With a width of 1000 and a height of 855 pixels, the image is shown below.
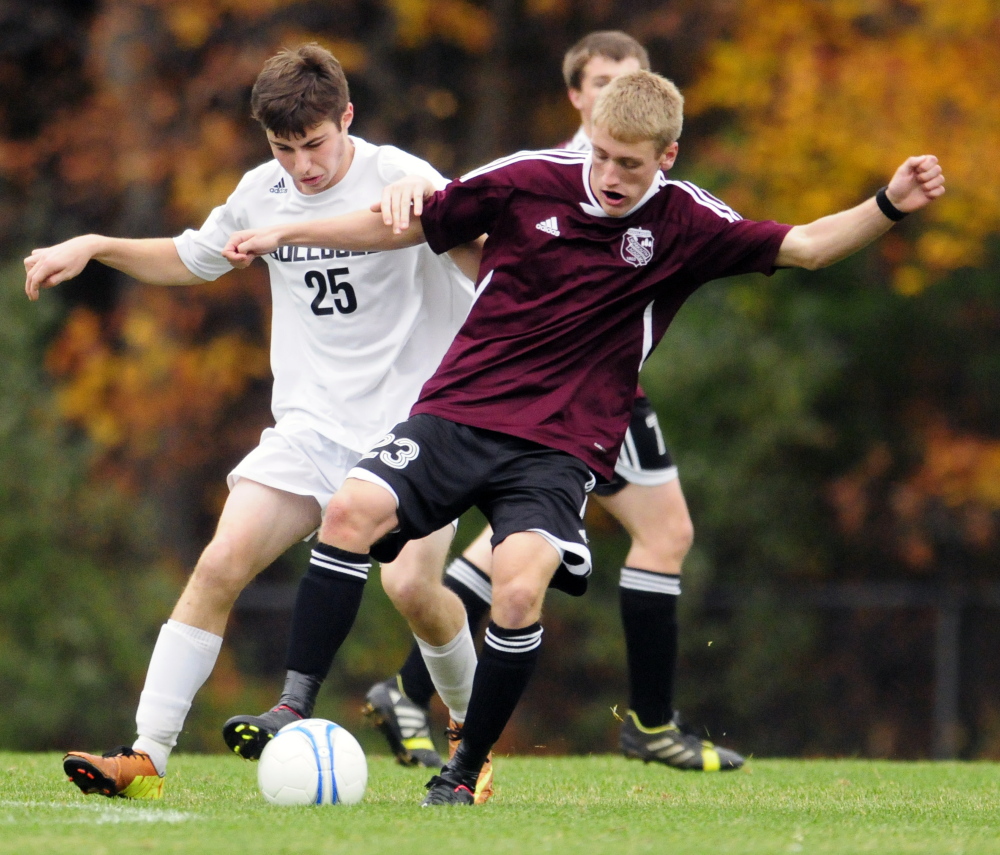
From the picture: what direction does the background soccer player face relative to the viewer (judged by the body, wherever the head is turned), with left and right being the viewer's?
facing the viewer and to the right of the viewer

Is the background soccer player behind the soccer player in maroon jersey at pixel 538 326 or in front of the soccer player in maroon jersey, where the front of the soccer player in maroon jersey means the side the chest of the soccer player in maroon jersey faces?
behind

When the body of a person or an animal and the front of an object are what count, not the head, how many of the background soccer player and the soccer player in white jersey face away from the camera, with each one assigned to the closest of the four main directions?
0

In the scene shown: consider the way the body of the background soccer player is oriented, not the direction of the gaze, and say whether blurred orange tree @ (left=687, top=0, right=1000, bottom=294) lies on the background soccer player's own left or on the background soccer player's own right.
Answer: on the background soccer player's own left

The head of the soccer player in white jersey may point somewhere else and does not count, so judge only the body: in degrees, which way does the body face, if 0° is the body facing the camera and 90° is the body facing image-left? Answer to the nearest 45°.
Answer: approximately 45°

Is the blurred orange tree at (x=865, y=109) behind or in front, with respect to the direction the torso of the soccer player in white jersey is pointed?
behind

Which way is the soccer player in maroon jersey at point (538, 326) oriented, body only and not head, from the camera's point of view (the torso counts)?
toward the camera

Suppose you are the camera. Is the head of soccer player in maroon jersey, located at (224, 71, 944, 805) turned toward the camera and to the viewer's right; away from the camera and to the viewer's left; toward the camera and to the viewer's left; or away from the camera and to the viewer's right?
toward the camera and to the viewer's left

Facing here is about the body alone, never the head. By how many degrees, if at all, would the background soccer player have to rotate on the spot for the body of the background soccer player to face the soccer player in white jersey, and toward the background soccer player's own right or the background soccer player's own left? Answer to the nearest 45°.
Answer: approximately 90° to the background soccer player's own right

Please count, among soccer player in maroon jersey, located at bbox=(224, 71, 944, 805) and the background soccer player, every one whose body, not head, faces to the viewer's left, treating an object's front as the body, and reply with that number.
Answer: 0

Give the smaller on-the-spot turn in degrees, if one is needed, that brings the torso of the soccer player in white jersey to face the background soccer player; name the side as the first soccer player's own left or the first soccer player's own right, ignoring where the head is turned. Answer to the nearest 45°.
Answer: approximately 180°
